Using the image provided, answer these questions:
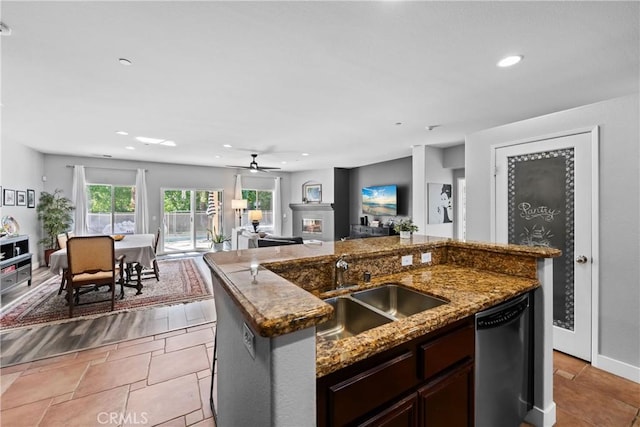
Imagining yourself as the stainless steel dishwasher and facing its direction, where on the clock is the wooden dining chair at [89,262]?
The wooden dining chair is roughly at 4 o'clock from the stainless steel dishwasher.

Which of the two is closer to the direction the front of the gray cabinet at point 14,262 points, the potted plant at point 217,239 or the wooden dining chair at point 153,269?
the wooden dining chair

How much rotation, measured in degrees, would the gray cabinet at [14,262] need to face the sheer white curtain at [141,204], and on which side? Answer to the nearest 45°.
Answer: approximately 90° to its left

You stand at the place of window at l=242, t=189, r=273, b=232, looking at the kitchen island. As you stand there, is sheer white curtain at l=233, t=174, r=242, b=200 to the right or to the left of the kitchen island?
right

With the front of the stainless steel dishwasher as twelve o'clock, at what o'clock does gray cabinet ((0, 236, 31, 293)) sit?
The gray cabinet is roughly at 4 o'clock from the stainless steel dishwasher.

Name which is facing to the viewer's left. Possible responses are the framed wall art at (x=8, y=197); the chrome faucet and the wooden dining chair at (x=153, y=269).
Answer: the wooden dining chair

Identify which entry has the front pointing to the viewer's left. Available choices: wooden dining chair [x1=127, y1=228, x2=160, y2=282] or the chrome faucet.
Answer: the wooden dining chair

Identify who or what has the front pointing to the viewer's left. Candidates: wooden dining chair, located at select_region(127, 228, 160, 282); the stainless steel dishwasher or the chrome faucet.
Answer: the wooden dining chair

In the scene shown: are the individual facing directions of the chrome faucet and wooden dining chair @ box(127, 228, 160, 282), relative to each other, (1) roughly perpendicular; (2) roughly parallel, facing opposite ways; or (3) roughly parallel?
roughly perpendicular

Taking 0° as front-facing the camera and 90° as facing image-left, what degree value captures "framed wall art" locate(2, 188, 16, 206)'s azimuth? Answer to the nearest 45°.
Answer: approximately 315°

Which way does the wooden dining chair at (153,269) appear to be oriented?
to the viewer's left

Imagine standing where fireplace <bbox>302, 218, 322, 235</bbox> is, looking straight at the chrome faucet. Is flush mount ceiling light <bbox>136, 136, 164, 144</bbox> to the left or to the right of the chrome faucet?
right

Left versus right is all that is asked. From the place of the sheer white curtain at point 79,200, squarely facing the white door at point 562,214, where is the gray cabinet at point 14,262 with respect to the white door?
right
